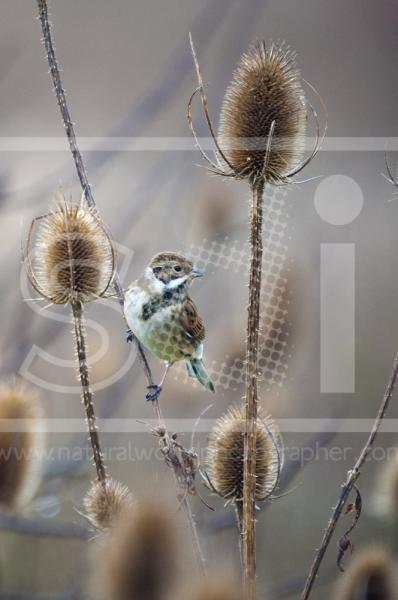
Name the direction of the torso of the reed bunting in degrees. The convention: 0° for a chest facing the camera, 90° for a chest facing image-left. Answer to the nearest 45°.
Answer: approximately 45°
